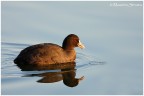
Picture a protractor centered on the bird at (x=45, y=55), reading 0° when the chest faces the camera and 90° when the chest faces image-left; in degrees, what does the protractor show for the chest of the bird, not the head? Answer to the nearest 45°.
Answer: approximately 270°
